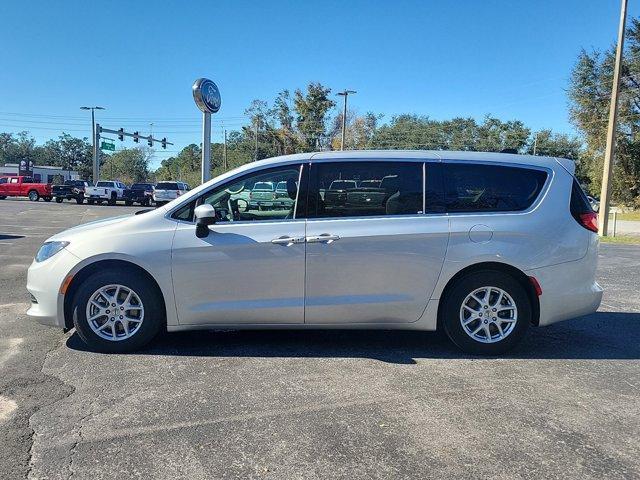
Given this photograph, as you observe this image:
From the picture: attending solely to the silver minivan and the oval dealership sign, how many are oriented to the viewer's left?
1

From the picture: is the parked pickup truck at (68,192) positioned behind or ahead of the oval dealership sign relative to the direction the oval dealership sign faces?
behind

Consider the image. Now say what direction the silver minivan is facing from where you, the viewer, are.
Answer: facing to the left of the viewer

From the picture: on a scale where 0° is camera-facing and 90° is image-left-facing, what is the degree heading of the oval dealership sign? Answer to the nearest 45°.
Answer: approximately 315°

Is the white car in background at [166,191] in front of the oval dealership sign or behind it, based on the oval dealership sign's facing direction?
behind

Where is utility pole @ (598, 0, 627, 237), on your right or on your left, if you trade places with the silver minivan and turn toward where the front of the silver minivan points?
on your right

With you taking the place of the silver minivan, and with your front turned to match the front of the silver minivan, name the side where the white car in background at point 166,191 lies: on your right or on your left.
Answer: on your right

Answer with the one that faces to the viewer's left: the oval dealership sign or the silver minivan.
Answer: the silver minivan

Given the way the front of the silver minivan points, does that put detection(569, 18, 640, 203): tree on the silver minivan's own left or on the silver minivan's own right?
on the silver minivan's own right

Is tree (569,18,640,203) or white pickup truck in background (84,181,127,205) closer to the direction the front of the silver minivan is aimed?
the white pickup truck in background

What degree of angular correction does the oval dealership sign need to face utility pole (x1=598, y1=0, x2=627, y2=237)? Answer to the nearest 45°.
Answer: approximately 45° to its left

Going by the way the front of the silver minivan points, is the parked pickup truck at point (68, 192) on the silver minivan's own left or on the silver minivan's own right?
on the silver minivan's own right

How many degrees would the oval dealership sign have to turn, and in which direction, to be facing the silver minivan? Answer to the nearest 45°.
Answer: approximately 45° to its right

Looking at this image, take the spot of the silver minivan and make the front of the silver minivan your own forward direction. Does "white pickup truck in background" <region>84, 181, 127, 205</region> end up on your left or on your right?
on your right

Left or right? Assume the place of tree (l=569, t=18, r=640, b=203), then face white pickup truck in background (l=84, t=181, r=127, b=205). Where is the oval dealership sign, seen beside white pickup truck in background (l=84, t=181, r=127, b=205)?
left
